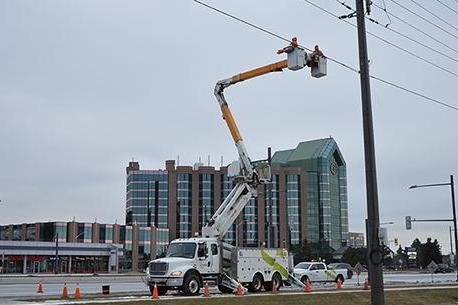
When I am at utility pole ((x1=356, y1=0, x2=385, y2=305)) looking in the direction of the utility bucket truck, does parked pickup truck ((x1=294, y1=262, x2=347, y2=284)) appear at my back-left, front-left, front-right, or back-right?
front-right

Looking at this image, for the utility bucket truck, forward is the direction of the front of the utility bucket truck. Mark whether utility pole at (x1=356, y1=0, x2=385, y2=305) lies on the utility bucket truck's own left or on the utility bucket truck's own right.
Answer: on the utility bucket truck's own left

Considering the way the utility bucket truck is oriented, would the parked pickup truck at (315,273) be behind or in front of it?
behind

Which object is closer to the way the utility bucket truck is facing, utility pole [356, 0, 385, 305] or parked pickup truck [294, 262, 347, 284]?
the utility pole
